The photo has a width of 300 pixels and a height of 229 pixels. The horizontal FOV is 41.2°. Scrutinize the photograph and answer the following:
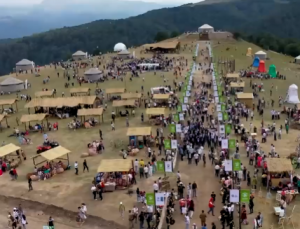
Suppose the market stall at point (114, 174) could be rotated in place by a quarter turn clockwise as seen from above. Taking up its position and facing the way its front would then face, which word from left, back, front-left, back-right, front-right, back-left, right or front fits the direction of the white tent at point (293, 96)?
back-right

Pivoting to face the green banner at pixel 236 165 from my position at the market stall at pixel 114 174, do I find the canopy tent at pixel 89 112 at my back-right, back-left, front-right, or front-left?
back-left

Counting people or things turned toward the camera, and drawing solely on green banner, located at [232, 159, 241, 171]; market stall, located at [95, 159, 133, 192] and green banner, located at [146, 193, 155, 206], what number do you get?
3

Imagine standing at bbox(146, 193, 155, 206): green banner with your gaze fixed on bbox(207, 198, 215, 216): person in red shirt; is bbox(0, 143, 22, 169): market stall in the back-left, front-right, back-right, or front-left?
back-left

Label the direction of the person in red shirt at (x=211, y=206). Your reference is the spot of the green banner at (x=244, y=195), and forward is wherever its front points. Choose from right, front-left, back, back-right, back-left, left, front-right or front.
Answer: back-right

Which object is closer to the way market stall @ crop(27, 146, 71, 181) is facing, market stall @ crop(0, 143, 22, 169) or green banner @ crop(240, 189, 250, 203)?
the green banner

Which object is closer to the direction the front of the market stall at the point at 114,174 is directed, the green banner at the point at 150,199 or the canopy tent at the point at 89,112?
the green banner

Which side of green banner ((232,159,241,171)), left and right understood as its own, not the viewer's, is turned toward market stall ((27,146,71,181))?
right

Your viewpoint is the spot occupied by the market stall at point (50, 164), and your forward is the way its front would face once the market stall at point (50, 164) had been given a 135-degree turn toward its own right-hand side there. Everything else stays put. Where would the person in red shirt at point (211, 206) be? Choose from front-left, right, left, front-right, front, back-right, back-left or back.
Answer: back-left

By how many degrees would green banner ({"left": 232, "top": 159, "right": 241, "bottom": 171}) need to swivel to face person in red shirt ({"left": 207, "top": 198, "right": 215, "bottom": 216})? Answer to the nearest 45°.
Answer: approximately 45° to its right

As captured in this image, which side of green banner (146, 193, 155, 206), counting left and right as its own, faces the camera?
front

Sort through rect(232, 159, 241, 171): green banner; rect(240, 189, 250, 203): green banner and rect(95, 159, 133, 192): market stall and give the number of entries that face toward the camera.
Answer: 3

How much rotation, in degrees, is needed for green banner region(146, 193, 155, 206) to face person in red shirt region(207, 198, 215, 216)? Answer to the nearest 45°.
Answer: approximately 90° to its left

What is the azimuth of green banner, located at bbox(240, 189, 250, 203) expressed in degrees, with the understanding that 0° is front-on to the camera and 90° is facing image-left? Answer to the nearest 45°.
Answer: approximately 0°
